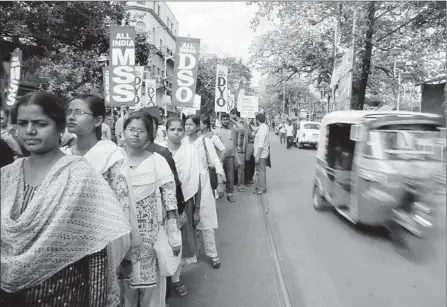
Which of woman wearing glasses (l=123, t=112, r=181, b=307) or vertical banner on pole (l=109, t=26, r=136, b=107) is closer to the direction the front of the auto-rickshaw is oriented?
the woman wearing glasses

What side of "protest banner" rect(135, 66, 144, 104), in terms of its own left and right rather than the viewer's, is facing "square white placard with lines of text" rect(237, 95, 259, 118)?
left

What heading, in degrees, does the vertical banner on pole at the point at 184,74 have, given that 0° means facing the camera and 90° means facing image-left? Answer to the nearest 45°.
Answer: approximately 0°

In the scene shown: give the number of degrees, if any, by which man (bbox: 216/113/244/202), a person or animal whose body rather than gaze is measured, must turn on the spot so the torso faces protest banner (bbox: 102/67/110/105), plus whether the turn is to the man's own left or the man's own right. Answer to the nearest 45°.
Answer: approximately 135° to the man's own right

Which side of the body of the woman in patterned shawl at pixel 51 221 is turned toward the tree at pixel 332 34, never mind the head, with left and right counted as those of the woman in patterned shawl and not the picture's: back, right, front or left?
back
